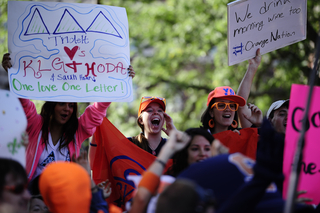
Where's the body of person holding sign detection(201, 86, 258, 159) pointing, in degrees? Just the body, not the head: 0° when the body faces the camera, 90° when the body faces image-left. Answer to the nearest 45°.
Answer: approximately 315°

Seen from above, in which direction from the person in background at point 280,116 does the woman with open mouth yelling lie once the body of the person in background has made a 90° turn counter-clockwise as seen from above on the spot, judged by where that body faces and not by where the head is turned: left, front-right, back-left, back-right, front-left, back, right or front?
back-left

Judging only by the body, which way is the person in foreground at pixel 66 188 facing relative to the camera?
away from the camera

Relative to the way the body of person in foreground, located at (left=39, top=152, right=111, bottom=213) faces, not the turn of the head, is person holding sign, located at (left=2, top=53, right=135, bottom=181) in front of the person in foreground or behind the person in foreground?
in front

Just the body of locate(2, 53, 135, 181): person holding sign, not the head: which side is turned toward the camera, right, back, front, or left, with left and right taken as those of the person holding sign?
front

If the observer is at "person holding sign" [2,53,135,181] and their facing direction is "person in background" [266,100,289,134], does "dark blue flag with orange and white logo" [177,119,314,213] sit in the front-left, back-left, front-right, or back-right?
front-right

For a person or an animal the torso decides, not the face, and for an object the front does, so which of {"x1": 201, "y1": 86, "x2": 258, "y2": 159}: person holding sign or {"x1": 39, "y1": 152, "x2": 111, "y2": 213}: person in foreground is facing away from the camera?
the person in foreground

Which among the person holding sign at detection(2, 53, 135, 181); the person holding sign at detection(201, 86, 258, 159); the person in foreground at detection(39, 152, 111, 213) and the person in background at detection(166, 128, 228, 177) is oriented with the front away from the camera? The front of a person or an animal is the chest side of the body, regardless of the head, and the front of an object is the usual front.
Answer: the person in foreground at detection(39, 152, 111, 213)

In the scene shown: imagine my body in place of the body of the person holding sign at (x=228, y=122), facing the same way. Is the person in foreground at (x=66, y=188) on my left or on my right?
on my right

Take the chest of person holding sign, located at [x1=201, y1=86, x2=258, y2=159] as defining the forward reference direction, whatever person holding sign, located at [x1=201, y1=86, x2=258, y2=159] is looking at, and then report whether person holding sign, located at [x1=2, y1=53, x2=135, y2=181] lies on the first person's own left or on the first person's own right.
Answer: on the first person's own right

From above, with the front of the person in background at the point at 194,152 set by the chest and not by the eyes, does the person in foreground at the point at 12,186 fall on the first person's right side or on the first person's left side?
on the first person's right side

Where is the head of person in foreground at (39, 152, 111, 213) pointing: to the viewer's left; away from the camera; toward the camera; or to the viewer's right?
away from the camera

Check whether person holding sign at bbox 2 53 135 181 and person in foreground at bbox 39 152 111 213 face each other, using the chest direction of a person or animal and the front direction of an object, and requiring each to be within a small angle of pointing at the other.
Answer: yes

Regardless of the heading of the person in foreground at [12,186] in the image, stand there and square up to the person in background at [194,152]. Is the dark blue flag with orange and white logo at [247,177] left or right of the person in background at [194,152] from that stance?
right

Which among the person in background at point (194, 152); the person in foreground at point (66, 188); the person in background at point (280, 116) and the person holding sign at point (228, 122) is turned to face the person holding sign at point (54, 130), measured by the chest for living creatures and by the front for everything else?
the person in foreground at point (66, 188)

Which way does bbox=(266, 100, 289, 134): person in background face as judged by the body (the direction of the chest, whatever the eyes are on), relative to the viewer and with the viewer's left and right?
facing the viewer and to the right of the viewer

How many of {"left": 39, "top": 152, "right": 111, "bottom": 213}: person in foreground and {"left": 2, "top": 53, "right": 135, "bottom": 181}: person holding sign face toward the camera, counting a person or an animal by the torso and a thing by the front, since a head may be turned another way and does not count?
1
